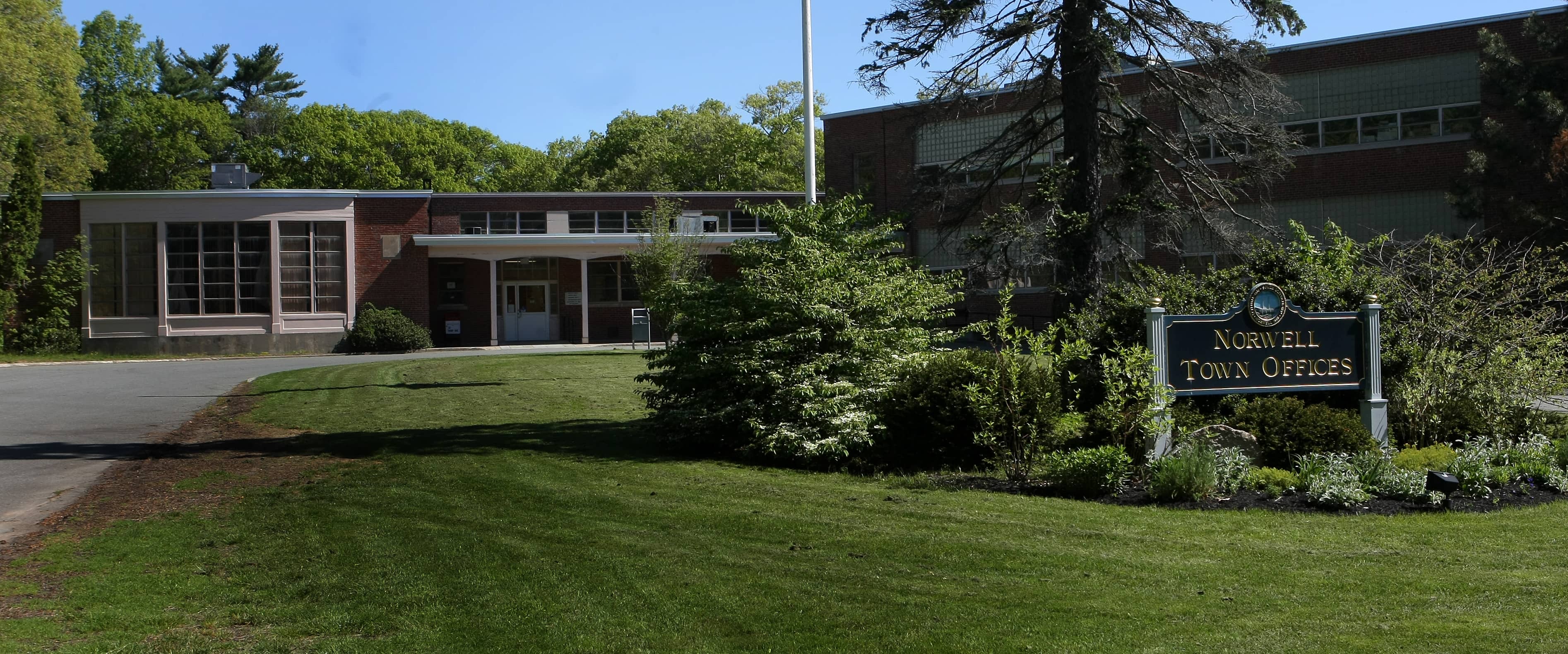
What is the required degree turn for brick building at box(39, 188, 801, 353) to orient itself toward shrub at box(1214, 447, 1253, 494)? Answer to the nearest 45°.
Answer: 0° — it already faces it

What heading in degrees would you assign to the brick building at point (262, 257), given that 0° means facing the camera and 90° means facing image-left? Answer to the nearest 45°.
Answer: approximately 0°

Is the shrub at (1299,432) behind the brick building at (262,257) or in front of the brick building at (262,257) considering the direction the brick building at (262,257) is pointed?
in front

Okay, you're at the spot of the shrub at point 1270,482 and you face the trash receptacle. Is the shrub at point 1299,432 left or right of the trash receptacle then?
right

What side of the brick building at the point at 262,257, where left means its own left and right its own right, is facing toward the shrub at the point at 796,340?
front

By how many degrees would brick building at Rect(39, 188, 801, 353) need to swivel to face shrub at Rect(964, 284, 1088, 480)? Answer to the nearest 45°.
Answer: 0° — it already faces it

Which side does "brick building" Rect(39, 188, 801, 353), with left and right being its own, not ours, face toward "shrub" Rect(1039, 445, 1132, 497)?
front

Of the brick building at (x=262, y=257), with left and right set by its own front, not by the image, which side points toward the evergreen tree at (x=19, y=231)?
right

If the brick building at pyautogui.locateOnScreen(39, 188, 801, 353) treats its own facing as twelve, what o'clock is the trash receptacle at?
The trash receptacle is roughly at 10 o'clock from the brick building.

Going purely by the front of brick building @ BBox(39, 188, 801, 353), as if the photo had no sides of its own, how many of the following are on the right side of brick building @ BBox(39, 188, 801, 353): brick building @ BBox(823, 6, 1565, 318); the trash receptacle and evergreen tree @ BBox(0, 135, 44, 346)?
1
